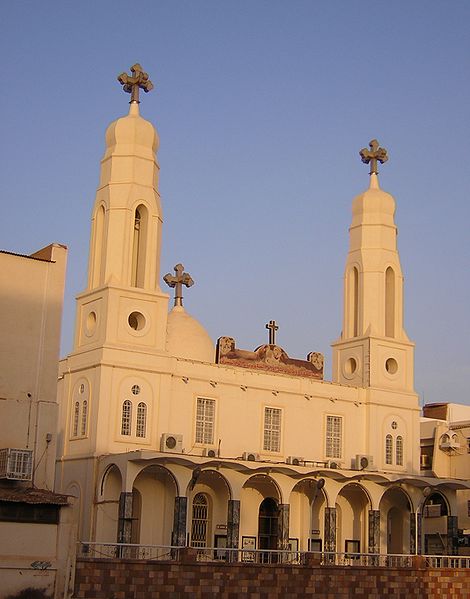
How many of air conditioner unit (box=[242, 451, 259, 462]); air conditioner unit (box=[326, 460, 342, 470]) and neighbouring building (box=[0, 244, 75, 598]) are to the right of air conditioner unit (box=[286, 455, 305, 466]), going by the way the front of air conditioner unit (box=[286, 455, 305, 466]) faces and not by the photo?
2

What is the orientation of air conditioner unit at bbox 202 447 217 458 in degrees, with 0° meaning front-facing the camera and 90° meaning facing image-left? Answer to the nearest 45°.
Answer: approximately 315°

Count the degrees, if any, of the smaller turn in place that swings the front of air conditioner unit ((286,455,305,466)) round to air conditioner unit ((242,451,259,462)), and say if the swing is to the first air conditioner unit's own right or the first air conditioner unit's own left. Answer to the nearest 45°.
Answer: approximately 90° to the first air conditioner unit's own right

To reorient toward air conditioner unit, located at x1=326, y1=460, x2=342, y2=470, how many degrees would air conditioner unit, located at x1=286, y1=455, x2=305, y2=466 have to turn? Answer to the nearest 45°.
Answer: approximately 45° to its left

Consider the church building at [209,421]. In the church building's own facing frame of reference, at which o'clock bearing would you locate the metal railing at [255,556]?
The metal railing is roughly at 1 o'clock from the church building.
